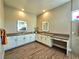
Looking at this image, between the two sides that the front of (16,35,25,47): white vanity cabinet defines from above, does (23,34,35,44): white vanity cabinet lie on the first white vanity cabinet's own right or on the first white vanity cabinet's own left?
on the first white vanity cabinet's own left

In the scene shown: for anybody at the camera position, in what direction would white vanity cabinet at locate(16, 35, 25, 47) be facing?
facing the viewer and to the right of the viewer

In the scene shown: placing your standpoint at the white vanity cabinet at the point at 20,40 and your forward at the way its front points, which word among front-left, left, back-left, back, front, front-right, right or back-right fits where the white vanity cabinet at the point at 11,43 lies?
right

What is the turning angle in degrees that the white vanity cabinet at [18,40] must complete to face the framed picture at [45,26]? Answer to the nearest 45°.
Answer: approximately 45° to its left
